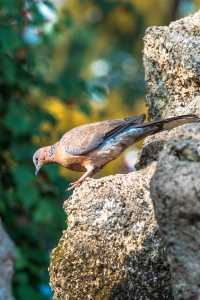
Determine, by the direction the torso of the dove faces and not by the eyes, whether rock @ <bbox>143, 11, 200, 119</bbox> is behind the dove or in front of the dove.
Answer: behind

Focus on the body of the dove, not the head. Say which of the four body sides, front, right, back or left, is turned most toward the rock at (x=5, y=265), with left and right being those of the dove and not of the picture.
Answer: front

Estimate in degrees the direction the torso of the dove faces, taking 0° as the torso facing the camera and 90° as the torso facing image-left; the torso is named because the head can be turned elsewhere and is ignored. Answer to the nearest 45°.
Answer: approximately 90°
